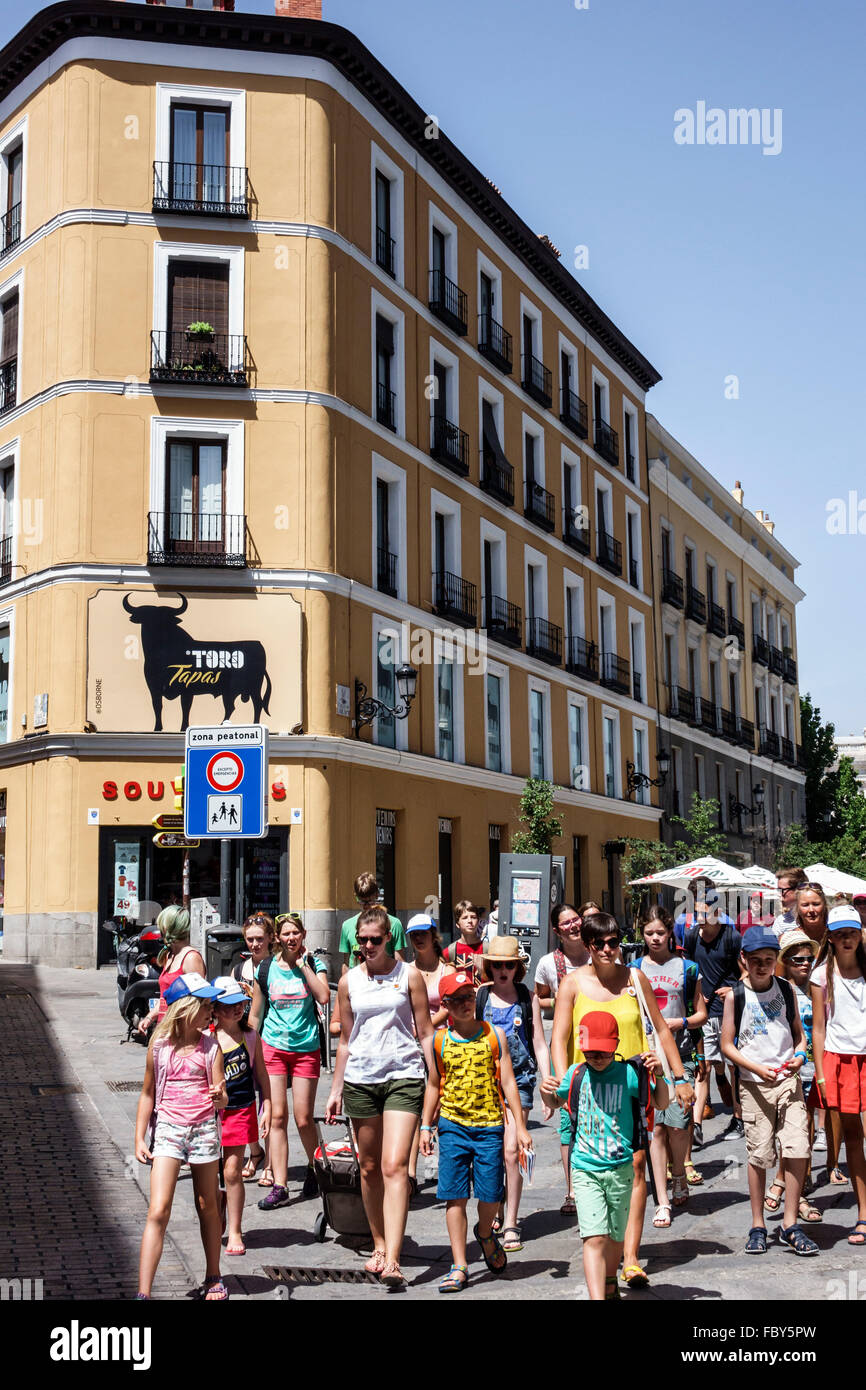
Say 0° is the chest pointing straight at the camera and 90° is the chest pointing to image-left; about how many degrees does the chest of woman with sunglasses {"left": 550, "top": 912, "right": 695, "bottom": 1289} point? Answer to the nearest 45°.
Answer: approximately 0°

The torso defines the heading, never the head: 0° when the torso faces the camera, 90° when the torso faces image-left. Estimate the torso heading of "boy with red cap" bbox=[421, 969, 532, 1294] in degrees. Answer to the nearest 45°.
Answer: approximately 0°

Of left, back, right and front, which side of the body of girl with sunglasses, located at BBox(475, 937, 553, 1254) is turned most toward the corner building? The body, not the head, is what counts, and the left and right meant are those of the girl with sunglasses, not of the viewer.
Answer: back

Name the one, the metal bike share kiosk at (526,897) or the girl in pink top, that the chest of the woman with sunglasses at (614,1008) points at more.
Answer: the girl in pink top

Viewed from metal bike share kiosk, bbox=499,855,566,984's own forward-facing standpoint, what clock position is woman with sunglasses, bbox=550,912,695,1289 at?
The woman with sunglasses is roughly at 12 o'clock from the metal bike share kiosk.
